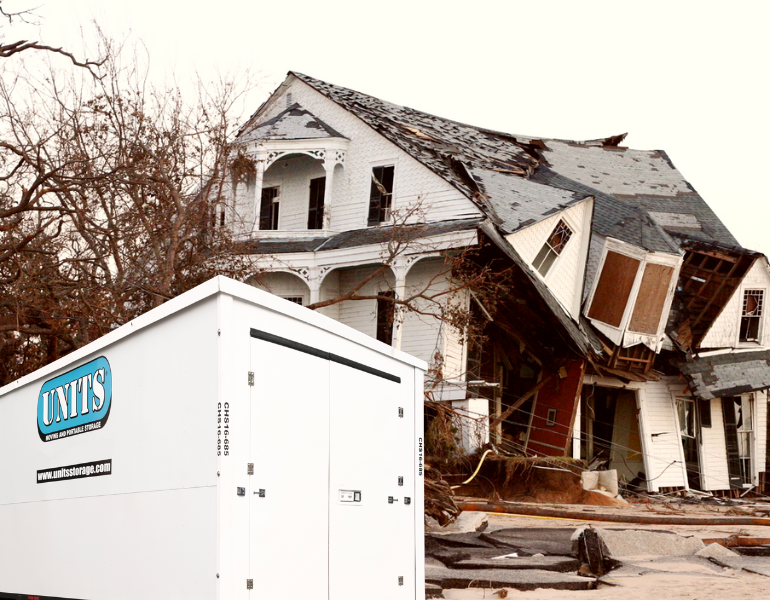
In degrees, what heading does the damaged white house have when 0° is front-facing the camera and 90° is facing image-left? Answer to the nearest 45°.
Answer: approximately 45°

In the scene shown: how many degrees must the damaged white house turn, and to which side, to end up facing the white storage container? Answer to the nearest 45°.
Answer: approximately 45° to its left
